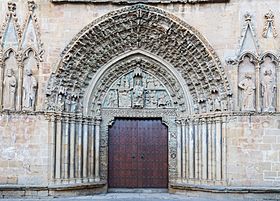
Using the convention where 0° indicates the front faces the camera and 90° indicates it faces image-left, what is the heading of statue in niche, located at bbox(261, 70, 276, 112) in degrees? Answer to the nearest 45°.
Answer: approximately 0°

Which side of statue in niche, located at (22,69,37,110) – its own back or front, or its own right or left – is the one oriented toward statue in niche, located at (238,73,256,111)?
left

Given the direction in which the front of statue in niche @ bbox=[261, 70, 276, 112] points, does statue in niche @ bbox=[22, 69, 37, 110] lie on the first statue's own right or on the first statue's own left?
on the first statue's own right

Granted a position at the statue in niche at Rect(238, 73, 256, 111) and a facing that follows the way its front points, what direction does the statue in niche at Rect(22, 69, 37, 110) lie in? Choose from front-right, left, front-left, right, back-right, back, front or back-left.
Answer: right

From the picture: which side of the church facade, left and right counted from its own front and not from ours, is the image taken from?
front

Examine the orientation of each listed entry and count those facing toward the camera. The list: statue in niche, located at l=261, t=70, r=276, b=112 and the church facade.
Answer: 2

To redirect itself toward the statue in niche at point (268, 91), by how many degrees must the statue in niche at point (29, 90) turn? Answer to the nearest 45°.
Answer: approximately 90° to its left

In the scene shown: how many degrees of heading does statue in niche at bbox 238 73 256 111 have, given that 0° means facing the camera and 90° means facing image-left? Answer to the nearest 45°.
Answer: approximately 0°

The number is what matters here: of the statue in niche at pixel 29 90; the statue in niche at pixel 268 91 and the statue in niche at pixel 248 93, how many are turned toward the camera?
3
